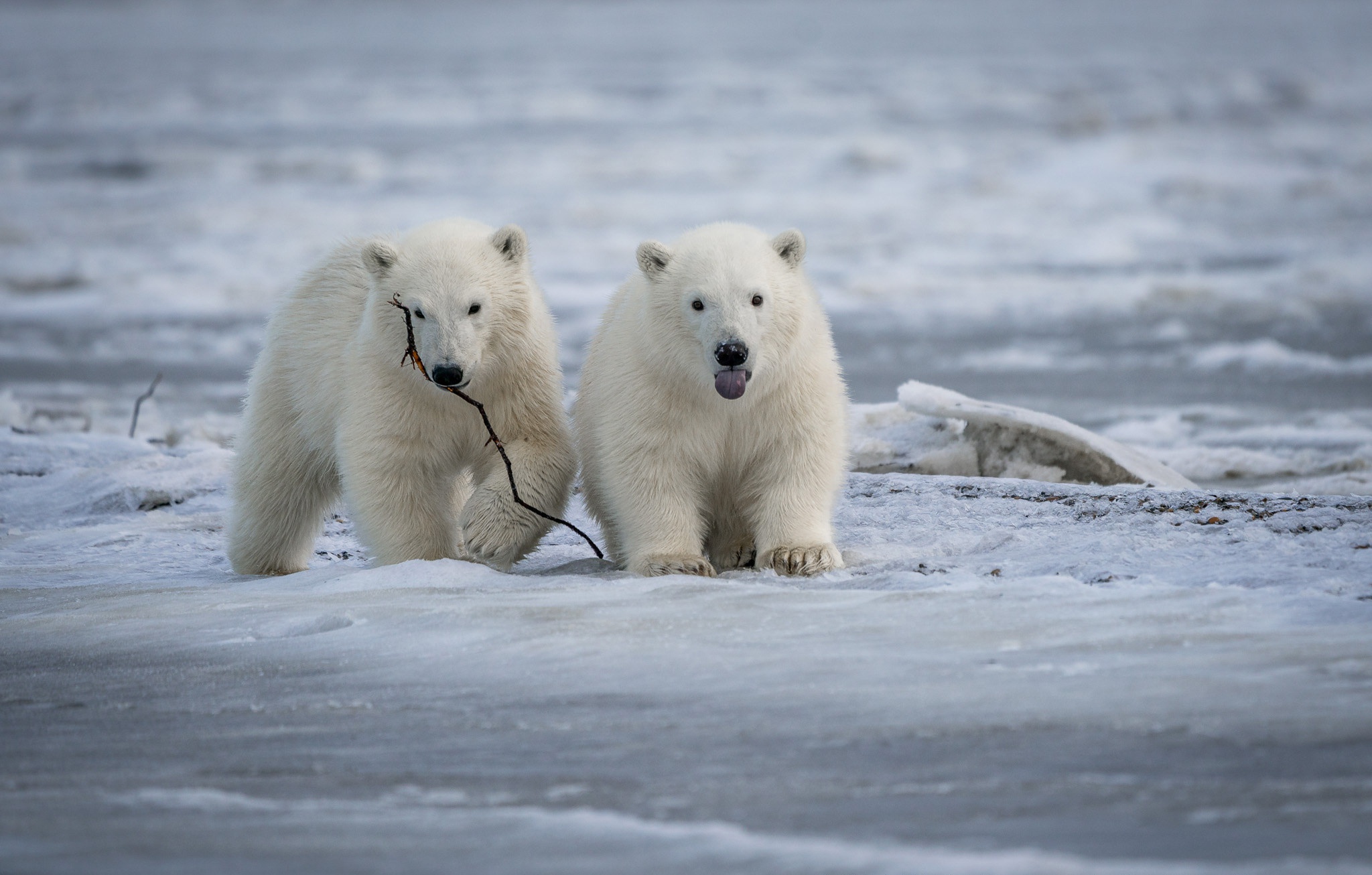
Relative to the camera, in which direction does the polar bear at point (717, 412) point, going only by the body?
toward the camera

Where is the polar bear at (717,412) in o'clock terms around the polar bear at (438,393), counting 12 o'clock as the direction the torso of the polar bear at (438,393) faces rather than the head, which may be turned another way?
the polar bear at (717,412) is roughly at 11 o'clock from the polar bear at (438,393).

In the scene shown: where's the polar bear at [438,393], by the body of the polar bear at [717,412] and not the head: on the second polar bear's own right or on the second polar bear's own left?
on the second polar bear's own right

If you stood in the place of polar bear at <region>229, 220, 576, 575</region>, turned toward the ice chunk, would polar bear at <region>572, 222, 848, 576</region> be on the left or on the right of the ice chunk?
right

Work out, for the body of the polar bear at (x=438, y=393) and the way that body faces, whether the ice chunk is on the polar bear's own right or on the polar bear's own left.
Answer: on the polar bear's own left

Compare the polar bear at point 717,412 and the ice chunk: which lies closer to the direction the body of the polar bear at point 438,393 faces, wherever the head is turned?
the polar bear

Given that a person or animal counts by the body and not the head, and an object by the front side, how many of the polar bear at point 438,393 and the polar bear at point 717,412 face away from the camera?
0

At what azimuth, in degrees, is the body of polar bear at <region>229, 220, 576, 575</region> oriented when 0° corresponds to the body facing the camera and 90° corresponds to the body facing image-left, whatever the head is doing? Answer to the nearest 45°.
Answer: approximately 315°

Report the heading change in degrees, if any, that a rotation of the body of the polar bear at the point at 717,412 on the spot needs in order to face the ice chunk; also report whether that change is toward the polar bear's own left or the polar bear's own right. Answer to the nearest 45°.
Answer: approximately 135° to the polar bear's own left
